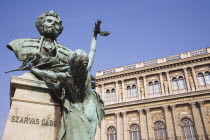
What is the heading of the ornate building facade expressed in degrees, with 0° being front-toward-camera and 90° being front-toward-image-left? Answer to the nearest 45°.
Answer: approximately 45°

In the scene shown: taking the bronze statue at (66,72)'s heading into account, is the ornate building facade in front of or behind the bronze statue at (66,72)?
behind

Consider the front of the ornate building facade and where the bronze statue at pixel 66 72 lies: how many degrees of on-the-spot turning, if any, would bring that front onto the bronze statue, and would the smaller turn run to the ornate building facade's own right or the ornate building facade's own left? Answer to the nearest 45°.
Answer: approximately 45° to the ornate building facade's own left
